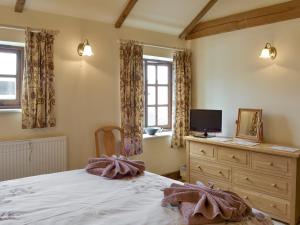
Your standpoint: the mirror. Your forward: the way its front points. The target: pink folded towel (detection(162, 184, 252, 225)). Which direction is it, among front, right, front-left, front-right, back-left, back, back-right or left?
front-left

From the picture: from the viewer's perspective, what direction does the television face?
toward the camera

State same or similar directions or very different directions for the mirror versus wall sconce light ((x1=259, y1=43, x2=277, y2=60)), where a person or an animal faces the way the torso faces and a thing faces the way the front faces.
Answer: same or similar directions

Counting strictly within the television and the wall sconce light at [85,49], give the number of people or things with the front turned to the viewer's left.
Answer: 0

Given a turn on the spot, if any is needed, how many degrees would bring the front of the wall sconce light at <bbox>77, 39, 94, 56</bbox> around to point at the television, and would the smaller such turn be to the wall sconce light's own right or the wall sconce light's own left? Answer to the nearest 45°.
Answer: approximately 45° to the wall sconce light's own left

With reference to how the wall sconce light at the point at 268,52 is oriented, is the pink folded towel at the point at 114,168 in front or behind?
in front

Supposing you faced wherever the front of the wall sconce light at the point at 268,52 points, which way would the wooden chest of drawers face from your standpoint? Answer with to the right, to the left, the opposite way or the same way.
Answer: the same way

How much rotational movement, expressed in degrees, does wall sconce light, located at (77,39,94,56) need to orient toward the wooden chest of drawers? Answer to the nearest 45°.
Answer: approximately 45° to its left

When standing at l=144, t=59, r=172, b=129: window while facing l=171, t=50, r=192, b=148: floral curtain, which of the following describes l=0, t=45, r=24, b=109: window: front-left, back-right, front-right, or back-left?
back-right

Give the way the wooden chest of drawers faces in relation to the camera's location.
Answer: facing the viewer and to the left of the viewer
